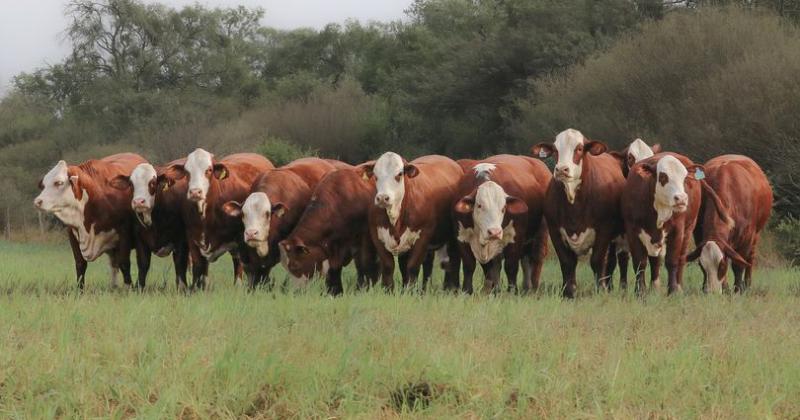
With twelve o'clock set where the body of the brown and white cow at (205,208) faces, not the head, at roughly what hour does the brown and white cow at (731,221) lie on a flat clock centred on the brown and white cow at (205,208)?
the brown and white cow at (731,221) is roughly at 8 o'clock from the brown and white cow at (205,208).

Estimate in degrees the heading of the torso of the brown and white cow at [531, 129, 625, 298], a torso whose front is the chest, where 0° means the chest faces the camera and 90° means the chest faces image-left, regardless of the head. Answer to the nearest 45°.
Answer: approximately 45°

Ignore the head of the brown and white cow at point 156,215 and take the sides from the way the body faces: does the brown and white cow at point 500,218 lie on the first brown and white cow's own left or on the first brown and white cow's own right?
on the first brown and white cow's own left

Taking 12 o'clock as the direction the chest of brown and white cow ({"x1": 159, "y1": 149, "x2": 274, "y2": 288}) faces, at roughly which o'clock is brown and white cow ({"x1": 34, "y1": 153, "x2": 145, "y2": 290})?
brown and white cow ({"x1": 34, "y1": 153, "x2": 145, "y2": 290}) is roughly at 2 o'clock from brown and white cow ({"x1": 159, "y1": 149, "x2": 274, "y2": 288}).

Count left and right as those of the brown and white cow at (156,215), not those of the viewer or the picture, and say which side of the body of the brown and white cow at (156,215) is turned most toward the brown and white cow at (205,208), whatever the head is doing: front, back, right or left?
left

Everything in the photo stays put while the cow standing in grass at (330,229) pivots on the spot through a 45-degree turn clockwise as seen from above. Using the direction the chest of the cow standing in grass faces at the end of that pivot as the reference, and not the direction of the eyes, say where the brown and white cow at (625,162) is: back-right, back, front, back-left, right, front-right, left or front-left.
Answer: back

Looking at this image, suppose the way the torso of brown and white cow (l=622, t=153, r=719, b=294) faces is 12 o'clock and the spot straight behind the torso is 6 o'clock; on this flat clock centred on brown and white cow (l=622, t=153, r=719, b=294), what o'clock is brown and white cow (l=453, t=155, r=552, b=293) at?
brown and white cow (l=453, t=155, r=552, b=293) is roughly at 3 o'clock from brown and white cow (l=622, t=153, r=719, b=294).

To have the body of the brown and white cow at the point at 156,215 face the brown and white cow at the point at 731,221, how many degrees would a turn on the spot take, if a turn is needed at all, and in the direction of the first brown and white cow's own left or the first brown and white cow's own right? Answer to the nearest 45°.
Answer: approximately 135° to the first brown and white cow's own left

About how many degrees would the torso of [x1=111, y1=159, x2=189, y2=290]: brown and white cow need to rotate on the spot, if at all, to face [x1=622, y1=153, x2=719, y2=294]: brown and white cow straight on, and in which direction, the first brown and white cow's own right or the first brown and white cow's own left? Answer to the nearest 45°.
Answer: approximately 90° to the first brown and white cow's own left

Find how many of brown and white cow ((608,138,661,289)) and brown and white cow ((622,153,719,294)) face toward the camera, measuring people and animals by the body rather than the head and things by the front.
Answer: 2

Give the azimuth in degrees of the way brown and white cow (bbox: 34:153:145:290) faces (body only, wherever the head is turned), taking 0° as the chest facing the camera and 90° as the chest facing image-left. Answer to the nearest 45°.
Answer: approximately 45°

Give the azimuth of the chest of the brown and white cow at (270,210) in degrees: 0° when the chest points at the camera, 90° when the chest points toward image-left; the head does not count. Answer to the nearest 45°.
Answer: approximately 45°

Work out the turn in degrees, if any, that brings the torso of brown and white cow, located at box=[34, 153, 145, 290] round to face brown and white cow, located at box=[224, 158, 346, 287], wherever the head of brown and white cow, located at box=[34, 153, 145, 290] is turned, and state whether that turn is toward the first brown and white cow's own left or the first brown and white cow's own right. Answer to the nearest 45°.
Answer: approximately 135° to the first brown and white cow's own left
